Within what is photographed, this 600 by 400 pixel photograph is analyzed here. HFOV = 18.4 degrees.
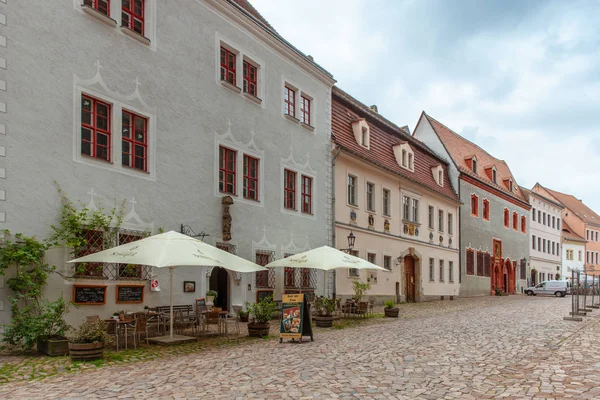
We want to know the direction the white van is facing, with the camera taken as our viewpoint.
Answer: facing to the left of the viewer

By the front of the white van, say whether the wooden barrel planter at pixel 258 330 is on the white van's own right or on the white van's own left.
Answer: on the white van's own left

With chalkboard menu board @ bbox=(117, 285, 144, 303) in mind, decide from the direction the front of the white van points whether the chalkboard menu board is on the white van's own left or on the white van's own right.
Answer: on the white van's own left

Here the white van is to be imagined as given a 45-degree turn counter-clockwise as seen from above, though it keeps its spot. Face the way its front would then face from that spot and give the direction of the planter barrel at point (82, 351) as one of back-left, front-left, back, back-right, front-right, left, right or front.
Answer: front-left

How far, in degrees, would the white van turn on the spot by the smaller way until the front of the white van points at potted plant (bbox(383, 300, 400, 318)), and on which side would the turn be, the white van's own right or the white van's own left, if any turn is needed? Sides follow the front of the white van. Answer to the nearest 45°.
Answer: approximately 90° to the white van's own left

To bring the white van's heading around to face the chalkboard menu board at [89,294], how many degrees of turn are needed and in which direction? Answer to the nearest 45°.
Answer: approximately 90° to its left

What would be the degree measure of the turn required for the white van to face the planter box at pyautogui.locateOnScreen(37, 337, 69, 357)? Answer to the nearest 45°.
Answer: approximately 90° to its left

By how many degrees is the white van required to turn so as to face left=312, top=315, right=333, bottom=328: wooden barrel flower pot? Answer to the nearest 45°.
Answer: approximately 90° to its left
